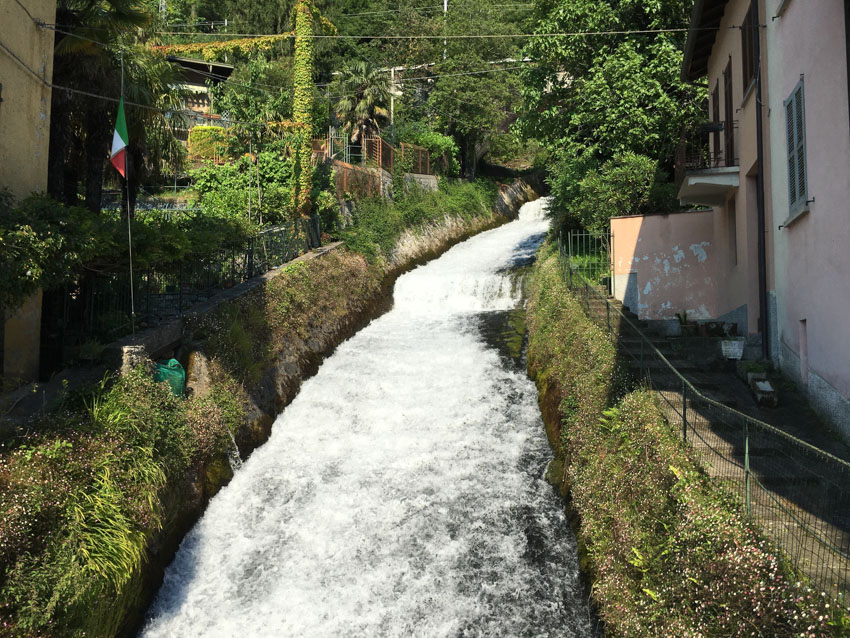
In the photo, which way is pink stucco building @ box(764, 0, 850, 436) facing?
to the viewer's left

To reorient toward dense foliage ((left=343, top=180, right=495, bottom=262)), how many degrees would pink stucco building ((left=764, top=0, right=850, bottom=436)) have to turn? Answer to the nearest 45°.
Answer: approximately 45° to its right

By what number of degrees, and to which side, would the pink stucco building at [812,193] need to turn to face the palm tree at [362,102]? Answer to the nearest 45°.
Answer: approximately 45° to its right

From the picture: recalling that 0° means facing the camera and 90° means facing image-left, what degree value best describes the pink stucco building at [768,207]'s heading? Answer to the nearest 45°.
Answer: approximately 90°

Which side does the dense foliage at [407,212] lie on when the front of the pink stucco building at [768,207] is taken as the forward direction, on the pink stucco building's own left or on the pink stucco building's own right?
on the pink stucco building's own right
